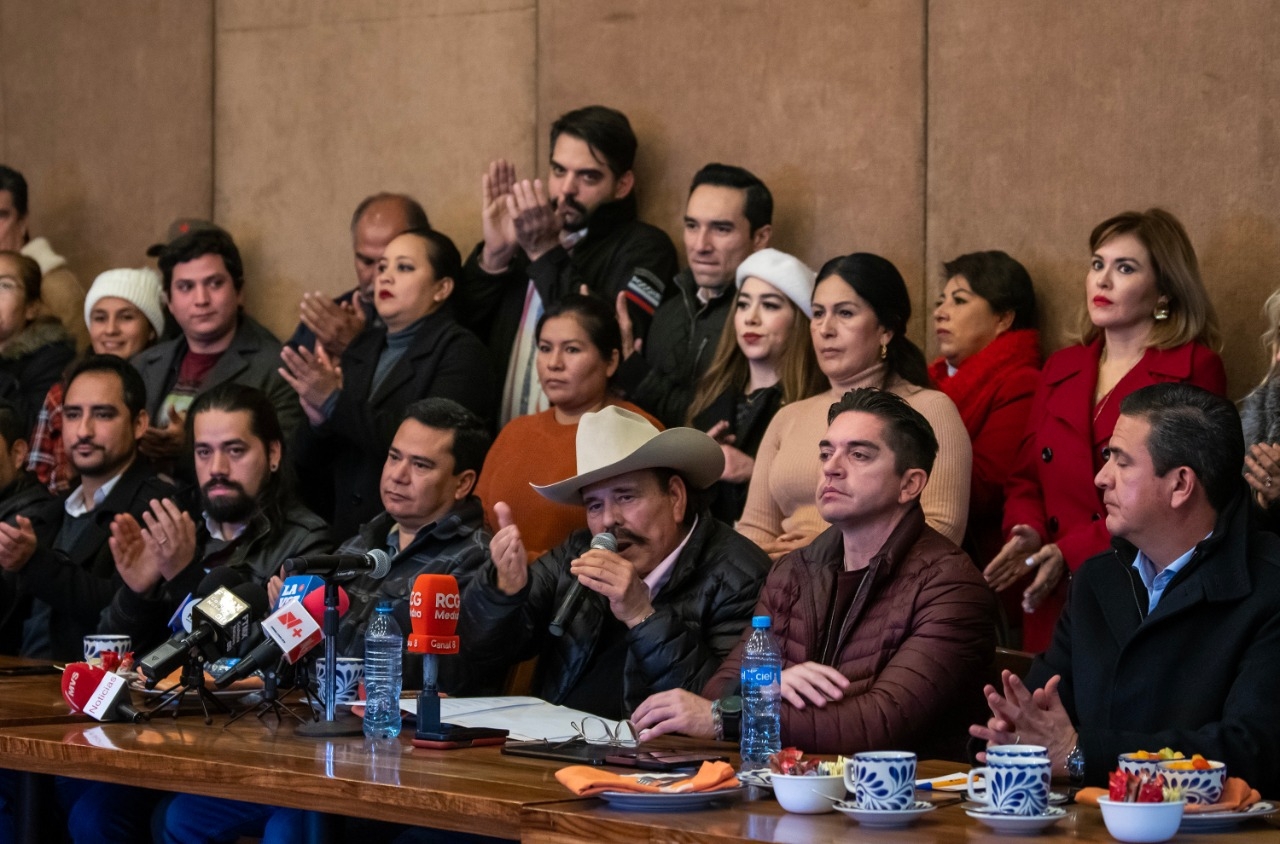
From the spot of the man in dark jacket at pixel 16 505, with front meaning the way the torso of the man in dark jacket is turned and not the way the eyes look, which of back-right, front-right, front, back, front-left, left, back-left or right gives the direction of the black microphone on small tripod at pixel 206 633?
front-left

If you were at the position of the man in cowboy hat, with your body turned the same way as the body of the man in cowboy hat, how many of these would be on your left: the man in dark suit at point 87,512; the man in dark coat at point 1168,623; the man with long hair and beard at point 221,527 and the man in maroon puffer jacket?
2

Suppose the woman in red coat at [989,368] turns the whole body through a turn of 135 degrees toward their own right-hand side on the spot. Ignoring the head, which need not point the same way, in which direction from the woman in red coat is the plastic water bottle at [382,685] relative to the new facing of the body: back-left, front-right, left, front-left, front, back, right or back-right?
back-left

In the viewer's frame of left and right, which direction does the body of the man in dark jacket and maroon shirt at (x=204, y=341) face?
facing the viewer and to the left of the viewer

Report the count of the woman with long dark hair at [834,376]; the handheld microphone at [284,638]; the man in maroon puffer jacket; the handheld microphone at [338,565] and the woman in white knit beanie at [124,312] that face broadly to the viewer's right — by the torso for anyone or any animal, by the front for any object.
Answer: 2

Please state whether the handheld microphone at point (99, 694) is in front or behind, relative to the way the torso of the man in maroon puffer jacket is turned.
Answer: in front

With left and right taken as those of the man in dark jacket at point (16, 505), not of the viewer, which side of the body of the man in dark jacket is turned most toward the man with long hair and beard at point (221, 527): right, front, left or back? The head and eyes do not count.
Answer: left

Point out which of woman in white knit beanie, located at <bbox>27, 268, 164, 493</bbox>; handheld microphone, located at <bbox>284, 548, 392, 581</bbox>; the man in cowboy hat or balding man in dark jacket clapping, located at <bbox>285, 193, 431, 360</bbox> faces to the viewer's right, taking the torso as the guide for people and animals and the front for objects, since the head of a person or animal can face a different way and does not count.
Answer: the handheld microphone

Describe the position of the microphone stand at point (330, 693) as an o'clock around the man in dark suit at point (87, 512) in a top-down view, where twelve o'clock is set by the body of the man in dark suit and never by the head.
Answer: The microphone stand is roughly at 10 o'clock from the man in dark suit.

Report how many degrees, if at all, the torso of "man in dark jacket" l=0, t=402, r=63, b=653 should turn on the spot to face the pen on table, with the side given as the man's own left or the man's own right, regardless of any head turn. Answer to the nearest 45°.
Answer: approximately 45° to the man's own left

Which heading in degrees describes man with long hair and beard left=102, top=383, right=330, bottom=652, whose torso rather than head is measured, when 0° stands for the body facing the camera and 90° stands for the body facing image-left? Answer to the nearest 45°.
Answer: approximately 45°

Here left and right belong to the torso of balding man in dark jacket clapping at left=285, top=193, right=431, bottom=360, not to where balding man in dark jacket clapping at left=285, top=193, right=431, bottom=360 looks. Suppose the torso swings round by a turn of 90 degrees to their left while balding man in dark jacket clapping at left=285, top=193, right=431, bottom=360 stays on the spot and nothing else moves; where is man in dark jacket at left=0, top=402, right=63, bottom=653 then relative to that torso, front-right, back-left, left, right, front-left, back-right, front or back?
back-right

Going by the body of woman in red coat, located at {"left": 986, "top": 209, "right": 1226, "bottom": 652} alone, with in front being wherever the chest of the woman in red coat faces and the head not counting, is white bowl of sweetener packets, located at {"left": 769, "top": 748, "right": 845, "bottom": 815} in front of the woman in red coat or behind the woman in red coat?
in front

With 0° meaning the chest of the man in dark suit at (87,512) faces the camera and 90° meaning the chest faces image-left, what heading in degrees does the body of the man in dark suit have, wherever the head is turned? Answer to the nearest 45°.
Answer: approximately 45°

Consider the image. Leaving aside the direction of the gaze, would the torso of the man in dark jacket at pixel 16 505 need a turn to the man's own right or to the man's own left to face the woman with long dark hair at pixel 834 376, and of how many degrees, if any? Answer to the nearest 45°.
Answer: approximately 90° to the man's own left

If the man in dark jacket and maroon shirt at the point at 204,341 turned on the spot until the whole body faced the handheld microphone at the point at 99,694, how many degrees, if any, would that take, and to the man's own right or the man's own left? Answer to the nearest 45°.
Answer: approximately 45° to the man's own left
